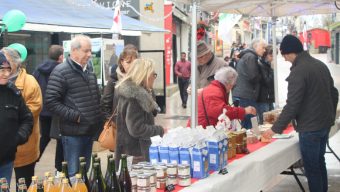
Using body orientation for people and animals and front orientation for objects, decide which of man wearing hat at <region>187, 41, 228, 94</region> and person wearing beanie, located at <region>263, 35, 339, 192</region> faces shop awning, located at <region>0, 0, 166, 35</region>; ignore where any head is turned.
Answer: the person wearing beanie
